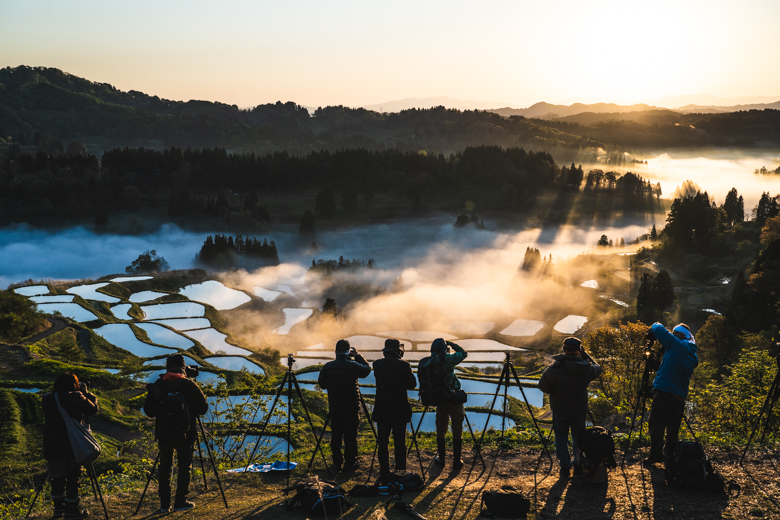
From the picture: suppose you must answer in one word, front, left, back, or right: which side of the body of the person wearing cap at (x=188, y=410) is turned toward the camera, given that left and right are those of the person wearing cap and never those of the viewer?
back

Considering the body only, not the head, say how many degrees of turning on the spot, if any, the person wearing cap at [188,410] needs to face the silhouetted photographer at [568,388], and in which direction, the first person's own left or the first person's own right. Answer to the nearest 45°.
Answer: approximately 90° to the first person's own right

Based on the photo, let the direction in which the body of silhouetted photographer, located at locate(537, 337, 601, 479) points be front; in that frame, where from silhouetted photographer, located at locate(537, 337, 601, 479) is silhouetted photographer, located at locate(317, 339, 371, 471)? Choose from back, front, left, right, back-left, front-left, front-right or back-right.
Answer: left

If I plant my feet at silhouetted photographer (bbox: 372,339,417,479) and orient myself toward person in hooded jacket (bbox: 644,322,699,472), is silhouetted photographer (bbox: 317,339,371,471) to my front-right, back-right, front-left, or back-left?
back-left

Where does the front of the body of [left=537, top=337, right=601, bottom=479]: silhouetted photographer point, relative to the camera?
away from the camera

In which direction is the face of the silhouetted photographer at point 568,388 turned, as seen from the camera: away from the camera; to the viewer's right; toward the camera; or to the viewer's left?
away from the camera

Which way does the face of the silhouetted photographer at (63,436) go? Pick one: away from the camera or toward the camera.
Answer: away from the camera

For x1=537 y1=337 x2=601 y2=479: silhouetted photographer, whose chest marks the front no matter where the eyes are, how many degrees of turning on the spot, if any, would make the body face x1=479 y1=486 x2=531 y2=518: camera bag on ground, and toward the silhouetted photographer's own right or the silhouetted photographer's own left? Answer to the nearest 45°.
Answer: approximately 135° to the silhouetted photographer's own left

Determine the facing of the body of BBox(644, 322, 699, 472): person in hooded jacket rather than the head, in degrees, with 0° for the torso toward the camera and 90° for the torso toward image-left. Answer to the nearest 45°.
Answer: approximately 135°

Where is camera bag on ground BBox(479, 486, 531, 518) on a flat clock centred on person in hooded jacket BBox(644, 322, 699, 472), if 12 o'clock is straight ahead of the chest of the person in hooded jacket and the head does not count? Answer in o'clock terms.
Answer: The camera bag on ground is roughly at 9 o'clock from the person in hooded jacket.
